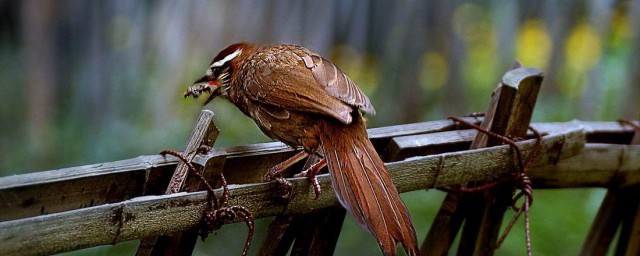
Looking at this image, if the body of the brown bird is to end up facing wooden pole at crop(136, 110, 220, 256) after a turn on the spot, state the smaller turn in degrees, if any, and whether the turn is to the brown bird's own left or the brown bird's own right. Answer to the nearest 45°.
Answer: approximately 90° to the brown bird's own left

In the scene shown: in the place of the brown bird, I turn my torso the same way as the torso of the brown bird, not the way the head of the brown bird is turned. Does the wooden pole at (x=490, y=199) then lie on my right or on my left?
on my right

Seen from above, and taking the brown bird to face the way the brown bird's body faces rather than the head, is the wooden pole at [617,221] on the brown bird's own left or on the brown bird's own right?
on the brown bird's own right

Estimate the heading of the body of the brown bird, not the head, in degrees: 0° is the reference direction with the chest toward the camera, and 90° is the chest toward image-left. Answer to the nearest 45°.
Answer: approximately 135°
